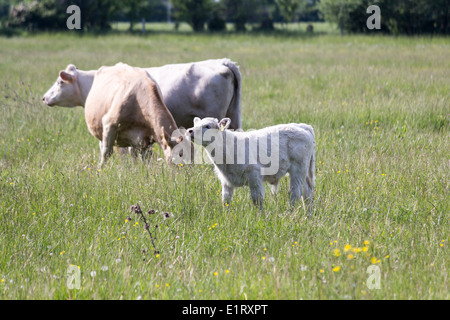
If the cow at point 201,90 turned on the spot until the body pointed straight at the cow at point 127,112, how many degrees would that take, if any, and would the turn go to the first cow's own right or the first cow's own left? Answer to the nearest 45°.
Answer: approximately 45° to the first cow's own left

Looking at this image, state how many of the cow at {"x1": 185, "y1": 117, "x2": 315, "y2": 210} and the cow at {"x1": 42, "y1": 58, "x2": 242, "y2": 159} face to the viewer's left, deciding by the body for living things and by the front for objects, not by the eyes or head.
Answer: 2

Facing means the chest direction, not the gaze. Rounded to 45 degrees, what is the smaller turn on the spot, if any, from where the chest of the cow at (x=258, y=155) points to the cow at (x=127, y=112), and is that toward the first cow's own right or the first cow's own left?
approximately 45° to the first cow's own right

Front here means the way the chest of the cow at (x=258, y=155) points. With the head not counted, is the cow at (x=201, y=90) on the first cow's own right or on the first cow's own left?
on the first cow's own right

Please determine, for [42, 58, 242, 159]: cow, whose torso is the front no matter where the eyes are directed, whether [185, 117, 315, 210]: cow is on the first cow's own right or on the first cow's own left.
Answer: on the first cow's own left

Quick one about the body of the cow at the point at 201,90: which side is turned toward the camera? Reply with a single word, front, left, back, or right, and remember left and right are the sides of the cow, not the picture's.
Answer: left

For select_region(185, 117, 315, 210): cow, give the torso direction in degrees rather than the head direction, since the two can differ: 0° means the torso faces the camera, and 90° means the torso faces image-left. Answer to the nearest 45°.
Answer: approximately 90°
